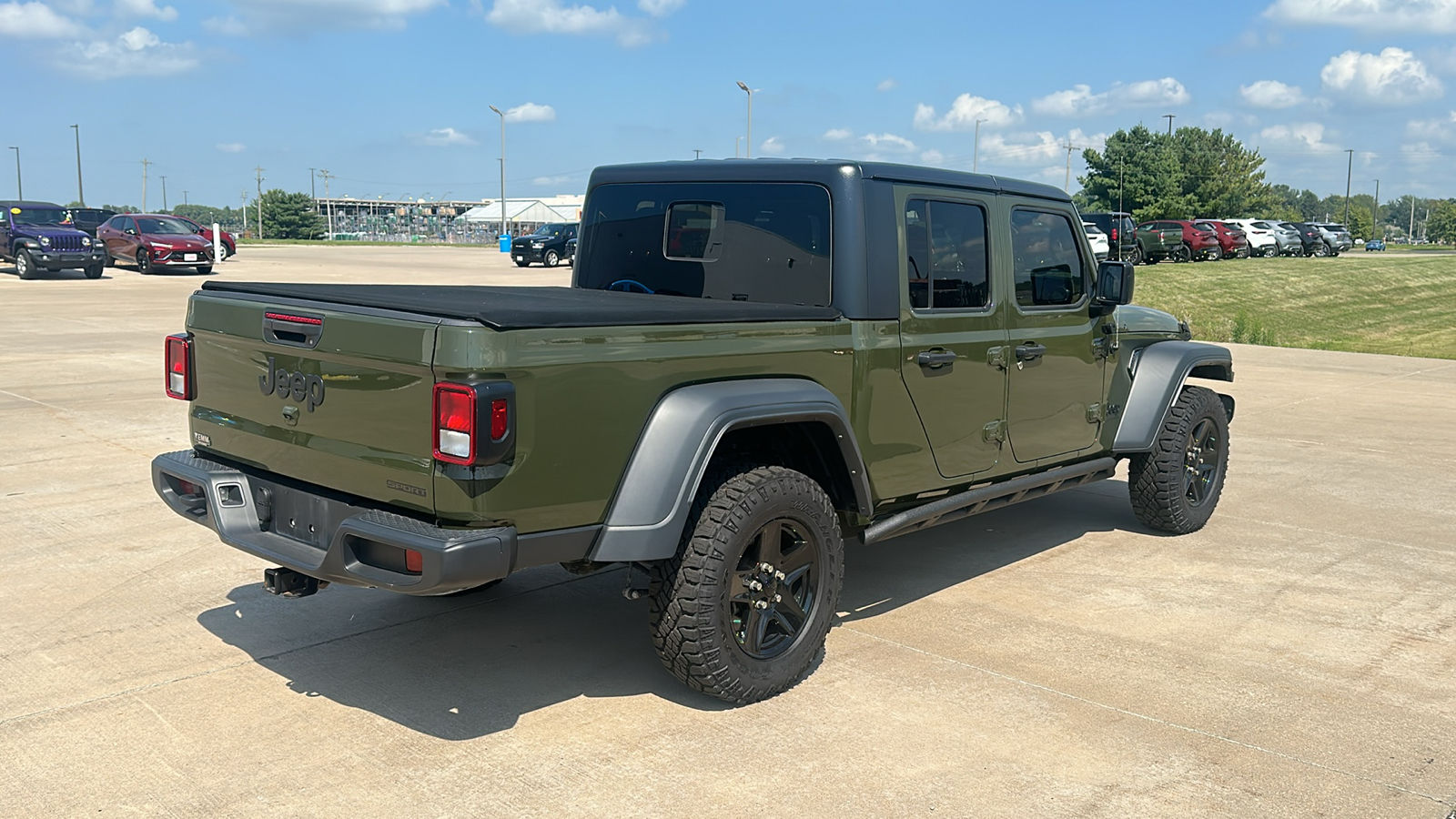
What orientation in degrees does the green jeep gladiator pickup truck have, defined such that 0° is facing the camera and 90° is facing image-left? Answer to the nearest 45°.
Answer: approximately 225°

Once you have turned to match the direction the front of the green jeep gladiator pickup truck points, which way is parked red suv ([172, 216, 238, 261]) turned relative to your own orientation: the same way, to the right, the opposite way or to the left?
to the right

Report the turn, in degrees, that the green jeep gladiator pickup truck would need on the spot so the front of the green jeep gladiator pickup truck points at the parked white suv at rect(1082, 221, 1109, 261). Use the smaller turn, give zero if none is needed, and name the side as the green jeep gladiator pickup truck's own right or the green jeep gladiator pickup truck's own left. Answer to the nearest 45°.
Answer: approximately 45° to the green jeep gladiator pickup truck's own left
